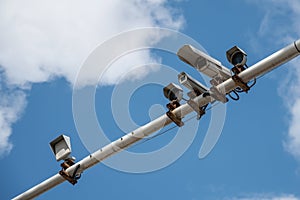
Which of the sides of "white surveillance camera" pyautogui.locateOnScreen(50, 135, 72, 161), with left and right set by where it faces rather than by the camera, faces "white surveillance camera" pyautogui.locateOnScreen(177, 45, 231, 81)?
left

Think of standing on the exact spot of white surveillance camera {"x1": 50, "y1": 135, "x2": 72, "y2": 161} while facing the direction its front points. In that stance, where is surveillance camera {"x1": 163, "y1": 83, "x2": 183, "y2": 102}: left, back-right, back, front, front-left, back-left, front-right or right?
left

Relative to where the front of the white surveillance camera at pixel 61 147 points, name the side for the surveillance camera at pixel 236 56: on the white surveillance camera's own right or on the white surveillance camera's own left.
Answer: on the white surveillance camera's own left

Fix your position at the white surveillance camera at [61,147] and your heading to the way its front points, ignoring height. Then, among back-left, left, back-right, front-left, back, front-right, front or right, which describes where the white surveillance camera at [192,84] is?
left

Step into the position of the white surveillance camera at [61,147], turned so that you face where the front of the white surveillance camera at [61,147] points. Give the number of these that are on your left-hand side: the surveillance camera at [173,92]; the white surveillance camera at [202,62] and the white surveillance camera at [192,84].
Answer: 3

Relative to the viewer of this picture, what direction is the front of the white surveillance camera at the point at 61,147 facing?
facing the viewer and to the left of the viewer
